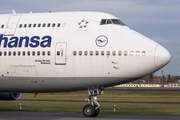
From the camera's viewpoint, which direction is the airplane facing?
to the viewer's right
